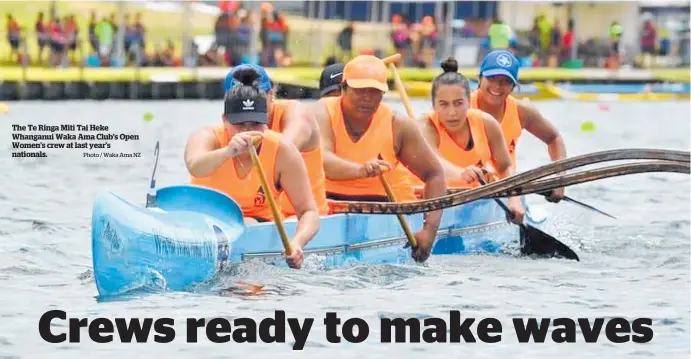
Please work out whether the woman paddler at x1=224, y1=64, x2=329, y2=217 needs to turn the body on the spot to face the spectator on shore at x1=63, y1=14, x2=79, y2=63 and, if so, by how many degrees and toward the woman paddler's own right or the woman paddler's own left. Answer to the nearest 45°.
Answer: approximately 135° to the woman paddler's own right

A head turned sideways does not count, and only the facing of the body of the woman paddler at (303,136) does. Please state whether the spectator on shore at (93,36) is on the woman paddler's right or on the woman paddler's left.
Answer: on the woman paddler's right

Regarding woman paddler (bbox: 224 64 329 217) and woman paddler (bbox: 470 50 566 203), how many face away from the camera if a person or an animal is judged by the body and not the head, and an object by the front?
0

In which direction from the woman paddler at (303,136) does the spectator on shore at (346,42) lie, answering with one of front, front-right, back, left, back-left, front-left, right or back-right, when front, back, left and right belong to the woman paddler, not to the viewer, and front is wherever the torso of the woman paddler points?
back-right

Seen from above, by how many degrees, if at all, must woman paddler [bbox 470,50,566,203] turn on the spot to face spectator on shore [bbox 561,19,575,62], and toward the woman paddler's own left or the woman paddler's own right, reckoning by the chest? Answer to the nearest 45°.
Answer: approximately 180°

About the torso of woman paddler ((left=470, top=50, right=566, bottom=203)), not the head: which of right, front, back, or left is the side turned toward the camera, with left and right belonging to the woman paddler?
front

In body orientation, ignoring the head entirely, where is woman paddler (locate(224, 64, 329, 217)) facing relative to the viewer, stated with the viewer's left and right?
facing the viewer and to the left of the viewer

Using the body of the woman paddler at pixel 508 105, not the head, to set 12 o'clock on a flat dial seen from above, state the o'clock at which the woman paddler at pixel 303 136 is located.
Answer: the woman paddler at pixel 303 136 is roughly at 1 o'clock from the woman paddler at pixel 508 105.

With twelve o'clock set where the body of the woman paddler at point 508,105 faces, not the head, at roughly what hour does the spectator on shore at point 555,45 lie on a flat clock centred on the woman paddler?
The spectator on shore is roughly at 6 o'clock from the woman paddler.

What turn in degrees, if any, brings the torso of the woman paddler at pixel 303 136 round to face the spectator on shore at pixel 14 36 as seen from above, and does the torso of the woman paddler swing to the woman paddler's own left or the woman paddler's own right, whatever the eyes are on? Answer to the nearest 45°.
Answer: approximately 135° to the woman paddler's own right

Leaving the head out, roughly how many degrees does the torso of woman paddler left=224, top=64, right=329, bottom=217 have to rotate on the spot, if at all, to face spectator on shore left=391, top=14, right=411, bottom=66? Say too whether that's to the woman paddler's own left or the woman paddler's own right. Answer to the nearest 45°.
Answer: approximately 135° to the woman paddler's own right
